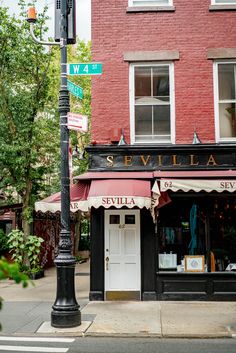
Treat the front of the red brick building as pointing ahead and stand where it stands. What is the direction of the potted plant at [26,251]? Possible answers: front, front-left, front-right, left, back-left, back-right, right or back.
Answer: back-right

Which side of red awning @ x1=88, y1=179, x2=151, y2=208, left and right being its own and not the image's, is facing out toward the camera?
front

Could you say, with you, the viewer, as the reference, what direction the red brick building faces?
facing the viewer

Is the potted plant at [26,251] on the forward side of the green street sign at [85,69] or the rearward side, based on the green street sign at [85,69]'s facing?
on the rearward side

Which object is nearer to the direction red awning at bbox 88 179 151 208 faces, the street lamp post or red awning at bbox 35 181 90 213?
the street lamp post

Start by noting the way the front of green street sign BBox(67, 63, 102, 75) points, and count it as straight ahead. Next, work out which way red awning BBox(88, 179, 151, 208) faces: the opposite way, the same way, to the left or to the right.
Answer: the same way

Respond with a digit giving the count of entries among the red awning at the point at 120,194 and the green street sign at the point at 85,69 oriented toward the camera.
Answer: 2

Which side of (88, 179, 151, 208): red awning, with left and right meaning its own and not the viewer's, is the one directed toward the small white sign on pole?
front

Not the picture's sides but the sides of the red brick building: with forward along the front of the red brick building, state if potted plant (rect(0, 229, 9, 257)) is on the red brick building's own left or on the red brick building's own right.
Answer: on the red brick building's own right

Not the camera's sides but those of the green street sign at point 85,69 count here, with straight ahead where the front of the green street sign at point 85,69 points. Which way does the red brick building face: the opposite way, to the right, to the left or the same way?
the same way

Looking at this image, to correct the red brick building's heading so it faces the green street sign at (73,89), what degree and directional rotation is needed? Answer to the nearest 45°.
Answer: approximately 45° to its right

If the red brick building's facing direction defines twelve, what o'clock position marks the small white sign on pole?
The small white sign on pole is roughly at 1 o'clock from the red brick building.

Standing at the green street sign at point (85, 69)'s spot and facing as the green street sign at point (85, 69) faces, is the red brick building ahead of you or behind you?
behind

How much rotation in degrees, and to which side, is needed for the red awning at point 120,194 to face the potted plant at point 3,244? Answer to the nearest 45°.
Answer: approximately 135° to its right
